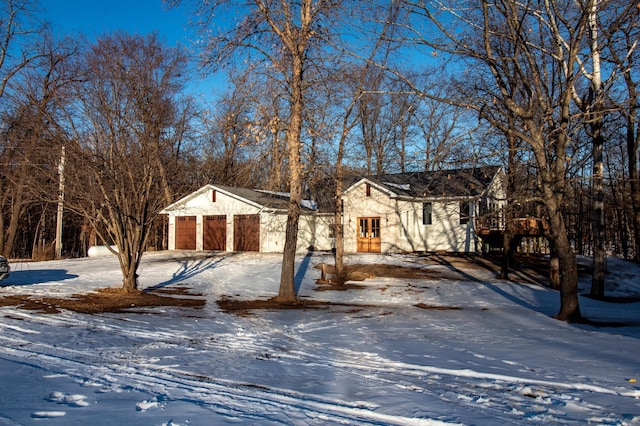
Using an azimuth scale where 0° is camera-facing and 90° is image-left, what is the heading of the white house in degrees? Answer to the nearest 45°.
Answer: approximately 0°
